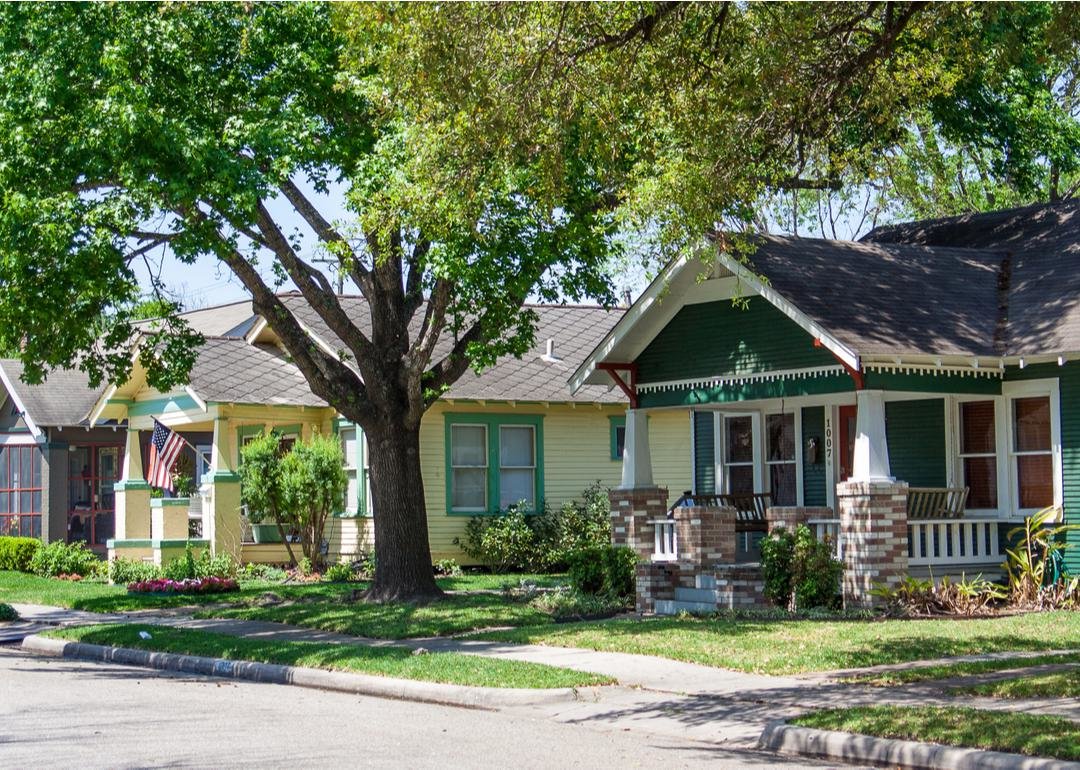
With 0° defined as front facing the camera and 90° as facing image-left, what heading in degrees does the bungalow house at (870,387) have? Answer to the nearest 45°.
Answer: approximately 45°

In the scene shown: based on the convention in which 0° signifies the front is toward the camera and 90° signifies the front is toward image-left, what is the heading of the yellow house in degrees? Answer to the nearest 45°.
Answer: approximately 45°

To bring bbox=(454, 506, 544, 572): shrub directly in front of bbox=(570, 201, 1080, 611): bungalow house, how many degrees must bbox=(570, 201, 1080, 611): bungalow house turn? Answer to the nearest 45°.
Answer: approximately 90° to its right

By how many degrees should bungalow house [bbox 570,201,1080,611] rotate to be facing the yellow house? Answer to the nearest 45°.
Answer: approximately 90° to its right

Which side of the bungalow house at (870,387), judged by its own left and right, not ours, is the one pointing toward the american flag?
right

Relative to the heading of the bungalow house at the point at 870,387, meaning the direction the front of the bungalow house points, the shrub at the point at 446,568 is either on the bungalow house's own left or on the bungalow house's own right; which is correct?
on the bungalow house's own right

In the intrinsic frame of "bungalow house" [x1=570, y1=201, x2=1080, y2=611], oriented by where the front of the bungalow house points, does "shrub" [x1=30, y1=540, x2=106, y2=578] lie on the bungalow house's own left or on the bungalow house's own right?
on the bungalow house's own right

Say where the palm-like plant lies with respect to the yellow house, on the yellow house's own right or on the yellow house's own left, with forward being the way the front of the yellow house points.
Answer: on the yellow house's own left

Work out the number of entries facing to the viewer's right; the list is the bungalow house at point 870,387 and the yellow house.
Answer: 0

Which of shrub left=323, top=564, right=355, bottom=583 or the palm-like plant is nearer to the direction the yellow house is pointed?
the shrub
